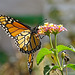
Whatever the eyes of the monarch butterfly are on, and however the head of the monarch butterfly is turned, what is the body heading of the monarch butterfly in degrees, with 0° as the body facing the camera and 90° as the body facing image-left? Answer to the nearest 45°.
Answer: approximately 270°
